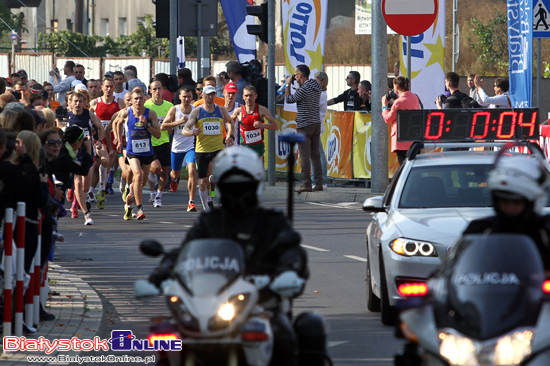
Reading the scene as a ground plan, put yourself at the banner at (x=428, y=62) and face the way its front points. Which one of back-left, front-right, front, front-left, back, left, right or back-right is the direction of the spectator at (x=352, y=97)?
back-right

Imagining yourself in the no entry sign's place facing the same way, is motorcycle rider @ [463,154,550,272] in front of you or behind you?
in front

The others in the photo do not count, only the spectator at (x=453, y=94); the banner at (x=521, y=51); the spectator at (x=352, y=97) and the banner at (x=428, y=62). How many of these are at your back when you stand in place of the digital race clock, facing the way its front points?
4

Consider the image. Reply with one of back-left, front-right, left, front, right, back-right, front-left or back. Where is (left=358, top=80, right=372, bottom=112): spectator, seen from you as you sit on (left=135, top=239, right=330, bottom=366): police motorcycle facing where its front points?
back

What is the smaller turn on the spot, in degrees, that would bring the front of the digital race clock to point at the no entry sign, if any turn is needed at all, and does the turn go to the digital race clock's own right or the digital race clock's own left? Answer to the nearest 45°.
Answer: approximately 180°

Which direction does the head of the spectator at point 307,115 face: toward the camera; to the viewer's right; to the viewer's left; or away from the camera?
to the viewer's left

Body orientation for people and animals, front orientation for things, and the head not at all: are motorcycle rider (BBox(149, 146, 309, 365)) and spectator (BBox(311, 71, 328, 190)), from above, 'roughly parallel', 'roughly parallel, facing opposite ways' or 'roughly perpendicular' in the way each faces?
roughly perpendicular

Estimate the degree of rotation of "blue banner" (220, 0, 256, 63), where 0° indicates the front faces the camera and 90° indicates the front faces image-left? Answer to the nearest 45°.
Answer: approximately 0°

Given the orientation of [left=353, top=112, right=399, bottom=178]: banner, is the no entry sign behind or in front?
in front

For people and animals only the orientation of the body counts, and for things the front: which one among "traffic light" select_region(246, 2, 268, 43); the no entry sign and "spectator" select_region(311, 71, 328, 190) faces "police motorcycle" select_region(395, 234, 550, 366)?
the no entry sign
